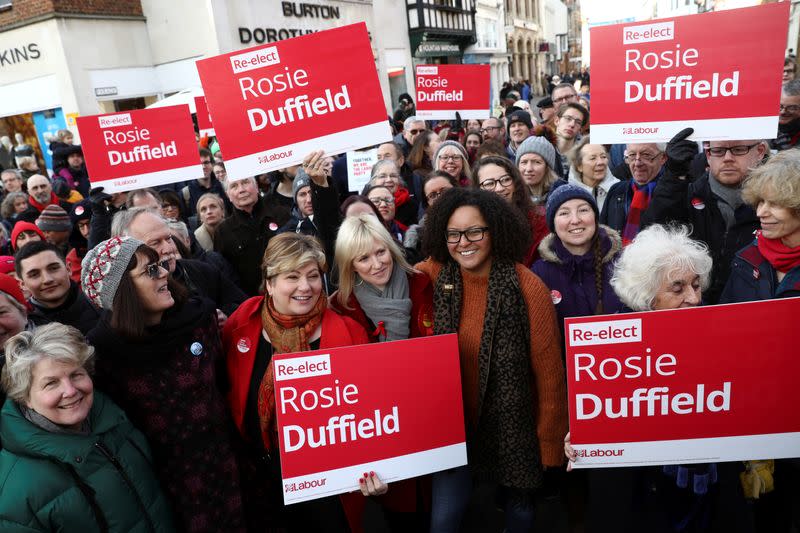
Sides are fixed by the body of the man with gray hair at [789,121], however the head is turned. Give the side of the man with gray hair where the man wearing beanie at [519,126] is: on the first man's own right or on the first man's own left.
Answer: on the first man's own right

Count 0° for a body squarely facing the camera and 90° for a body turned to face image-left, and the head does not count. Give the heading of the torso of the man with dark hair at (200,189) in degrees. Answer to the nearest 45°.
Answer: approximately 0°

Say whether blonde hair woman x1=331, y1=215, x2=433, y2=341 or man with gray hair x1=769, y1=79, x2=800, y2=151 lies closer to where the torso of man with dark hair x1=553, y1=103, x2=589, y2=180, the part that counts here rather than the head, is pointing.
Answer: the blonde hair woman

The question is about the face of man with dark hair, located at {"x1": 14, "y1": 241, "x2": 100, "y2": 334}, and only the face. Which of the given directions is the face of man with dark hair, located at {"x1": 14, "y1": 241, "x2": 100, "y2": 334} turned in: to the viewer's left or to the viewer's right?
to the viewer's right

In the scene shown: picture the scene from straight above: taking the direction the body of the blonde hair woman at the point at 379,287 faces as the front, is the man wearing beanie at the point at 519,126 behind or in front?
behind

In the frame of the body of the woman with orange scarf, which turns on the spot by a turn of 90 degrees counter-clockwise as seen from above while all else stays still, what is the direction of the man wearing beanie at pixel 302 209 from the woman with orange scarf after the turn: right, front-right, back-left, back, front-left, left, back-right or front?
left

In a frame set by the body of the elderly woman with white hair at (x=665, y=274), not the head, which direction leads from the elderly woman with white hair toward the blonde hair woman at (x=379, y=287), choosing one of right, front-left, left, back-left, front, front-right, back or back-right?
back-right

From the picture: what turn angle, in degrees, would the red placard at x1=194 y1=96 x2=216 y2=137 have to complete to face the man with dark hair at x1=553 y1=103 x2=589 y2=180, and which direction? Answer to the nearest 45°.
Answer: approximately 45° to its left

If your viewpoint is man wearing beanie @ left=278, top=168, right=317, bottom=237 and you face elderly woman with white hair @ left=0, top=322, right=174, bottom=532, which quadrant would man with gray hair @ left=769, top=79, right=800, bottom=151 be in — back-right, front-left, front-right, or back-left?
back-left

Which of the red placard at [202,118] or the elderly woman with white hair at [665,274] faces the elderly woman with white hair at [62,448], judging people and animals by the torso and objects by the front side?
the red placard

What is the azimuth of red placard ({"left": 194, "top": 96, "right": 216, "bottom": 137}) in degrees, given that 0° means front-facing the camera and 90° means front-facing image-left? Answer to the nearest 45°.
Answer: approximately 0°
